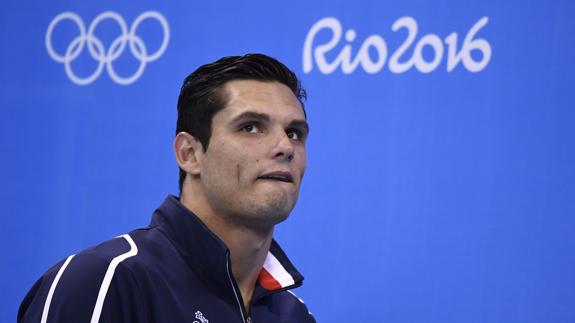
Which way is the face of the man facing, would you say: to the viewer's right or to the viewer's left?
to the viewer's right

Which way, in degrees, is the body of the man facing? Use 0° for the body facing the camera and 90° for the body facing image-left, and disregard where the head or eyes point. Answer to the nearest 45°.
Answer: approximately 315°
